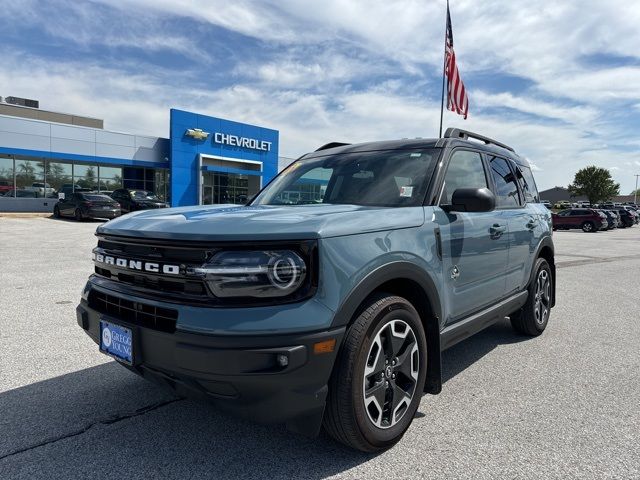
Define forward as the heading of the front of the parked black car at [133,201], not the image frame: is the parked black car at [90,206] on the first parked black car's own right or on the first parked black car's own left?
on the first parked black car's own right

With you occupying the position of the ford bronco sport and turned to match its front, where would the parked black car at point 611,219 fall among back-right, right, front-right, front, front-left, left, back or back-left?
back

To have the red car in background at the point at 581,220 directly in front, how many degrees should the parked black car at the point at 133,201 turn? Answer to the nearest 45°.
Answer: approximately 45° to its left

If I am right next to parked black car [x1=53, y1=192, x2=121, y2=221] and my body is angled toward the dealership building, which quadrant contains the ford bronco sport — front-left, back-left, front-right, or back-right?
back-right

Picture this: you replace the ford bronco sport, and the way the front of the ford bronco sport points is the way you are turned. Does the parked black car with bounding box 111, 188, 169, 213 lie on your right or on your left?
on your right

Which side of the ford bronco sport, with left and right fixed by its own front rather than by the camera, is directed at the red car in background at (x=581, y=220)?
back

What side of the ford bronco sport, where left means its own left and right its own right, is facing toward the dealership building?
right

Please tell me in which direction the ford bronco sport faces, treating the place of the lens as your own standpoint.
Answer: facing the viewer and to the left of the viewer

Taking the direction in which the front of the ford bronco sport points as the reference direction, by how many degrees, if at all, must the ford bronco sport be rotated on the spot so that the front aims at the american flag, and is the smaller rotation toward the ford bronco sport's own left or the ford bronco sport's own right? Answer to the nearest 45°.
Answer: approximately 135° to the ford bronco sport's own right

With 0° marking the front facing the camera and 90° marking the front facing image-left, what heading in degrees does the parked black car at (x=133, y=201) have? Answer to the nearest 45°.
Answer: approximately 315°

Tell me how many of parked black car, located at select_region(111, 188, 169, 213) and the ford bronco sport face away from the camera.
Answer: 0
